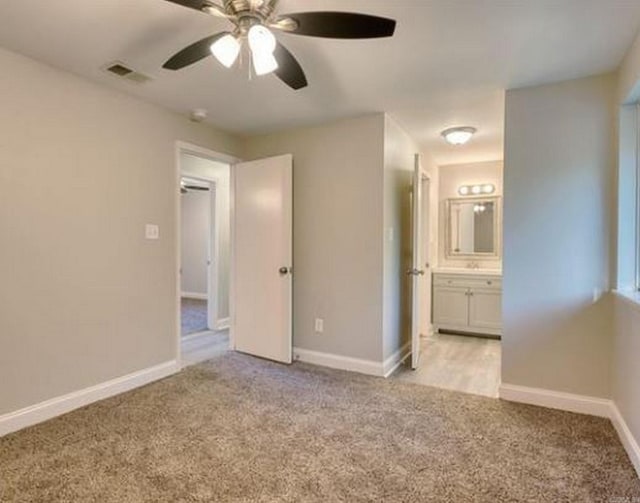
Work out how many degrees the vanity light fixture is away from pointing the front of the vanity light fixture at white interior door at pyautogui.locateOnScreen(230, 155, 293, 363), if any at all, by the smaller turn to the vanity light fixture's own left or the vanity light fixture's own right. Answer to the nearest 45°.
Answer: approximately 45° to the vanity light fixture's own right

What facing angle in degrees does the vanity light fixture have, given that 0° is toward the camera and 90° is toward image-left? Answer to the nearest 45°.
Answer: approximately 0°

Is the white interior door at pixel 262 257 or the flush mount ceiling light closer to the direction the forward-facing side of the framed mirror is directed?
the flush mount ceiling light

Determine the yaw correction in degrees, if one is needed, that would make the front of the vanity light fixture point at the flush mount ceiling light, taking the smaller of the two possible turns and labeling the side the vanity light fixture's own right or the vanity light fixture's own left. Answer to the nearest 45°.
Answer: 0° — it already faces it
